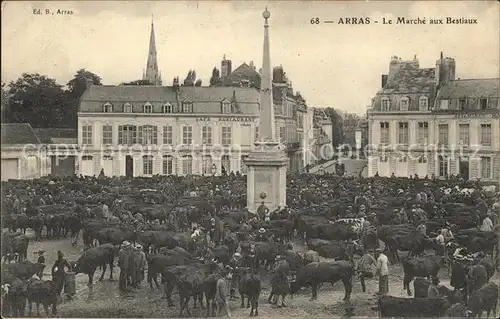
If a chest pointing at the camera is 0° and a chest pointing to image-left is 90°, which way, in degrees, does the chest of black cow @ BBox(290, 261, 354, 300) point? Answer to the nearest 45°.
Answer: approximately 90°

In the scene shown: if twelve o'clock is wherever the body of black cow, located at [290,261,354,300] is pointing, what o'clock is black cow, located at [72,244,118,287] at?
black cow, located at [72,244,118,287] is roughly at 12 o'clock from black cow, located at [290,261,354,300].

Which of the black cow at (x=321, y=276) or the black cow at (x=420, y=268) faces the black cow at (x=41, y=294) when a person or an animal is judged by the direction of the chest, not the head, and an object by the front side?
the black cow at (x=321, y=276)

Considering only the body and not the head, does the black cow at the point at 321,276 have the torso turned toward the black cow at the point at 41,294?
yes

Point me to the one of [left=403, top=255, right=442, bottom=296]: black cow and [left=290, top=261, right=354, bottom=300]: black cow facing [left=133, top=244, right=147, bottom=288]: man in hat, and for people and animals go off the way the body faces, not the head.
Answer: [left=290, top=261, right=354, bottom=300]: black cow

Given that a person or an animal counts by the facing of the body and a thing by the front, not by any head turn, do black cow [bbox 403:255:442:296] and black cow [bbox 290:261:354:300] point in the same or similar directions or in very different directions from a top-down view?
very different directions

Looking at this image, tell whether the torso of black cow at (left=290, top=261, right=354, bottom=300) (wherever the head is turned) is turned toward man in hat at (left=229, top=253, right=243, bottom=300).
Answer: yes

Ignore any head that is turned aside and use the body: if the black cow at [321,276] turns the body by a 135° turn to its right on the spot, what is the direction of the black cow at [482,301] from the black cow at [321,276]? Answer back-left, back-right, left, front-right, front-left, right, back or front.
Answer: front-right

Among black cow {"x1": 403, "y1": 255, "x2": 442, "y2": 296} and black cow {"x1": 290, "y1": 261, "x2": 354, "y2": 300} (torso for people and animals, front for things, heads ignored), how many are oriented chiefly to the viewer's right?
1

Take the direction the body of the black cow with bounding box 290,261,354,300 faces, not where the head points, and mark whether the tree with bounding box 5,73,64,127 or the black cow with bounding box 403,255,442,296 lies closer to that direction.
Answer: the tree

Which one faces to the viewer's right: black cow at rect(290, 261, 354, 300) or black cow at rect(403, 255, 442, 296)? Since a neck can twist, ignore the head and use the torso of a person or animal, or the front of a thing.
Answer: black cow at rect(403, 255, 442, 296)

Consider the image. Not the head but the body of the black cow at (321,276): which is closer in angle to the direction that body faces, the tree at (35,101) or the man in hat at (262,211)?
the tree

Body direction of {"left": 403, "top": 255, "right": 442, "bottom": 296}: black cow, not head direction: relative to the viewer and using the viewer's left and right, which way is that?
facing to the right of the viewer
